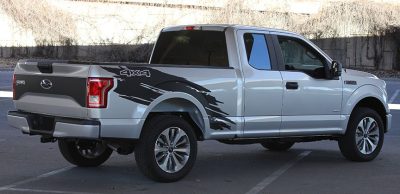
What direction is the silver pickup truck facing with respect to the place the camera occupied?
facing away from the viewer and to the right of the viewer
